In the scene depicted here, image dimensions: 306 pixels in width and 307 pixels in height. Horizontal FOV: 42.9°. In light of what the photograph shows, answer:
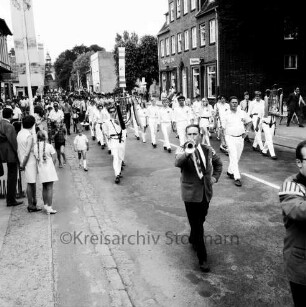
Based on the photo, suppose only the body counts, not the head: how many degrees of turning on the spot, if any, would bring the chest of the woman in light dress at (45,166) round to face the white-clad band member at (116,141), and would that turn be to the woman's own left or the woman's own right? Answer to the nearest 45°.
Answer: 0° — they already face them

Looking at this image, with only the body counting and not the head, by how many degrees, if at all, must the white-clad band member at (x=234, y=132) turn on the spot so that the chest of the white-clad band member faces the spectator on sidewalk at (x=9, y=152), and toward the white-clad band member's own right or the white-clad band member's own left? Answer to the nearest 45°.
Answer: approximately 45° to the white-clad band member's own right

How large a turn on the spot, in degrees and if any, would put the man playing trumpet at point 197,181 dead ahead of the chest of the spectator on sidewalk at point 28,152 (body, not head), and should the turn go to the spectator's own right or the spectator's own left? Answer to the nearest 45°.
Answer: approximately 90° to the spectator's own right

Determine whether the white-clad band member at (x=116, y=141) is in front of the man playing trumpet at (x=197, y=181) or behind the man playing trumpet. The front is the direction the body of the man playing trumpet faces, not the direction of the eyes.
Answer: behind

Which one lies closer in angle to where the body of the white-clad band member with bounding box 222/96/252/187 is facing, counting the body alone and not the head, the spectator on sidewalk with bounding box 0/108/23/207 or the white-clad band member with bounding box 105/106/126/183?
the spectator on sidewalk

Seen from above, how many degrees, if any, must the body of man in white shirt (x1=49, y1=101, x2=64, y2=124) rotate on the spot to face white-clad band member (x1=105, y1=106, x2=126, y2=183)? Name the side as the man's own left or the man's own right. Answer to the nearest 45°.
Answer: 0° — they already face them

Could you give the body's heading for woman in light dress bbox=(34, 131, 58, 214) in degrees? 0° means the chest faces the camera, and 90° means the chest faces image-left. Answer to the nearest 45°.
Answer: approximately 225°

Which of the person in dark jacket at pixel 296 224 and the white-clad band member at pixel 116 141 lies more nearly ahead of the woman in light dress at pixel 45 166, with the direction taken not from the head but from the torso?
the white-clad band member

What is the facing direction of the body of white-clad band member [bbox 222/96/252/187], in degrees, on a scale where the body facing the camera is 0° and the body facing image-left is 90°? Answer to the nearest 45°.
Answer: approximately 0°
